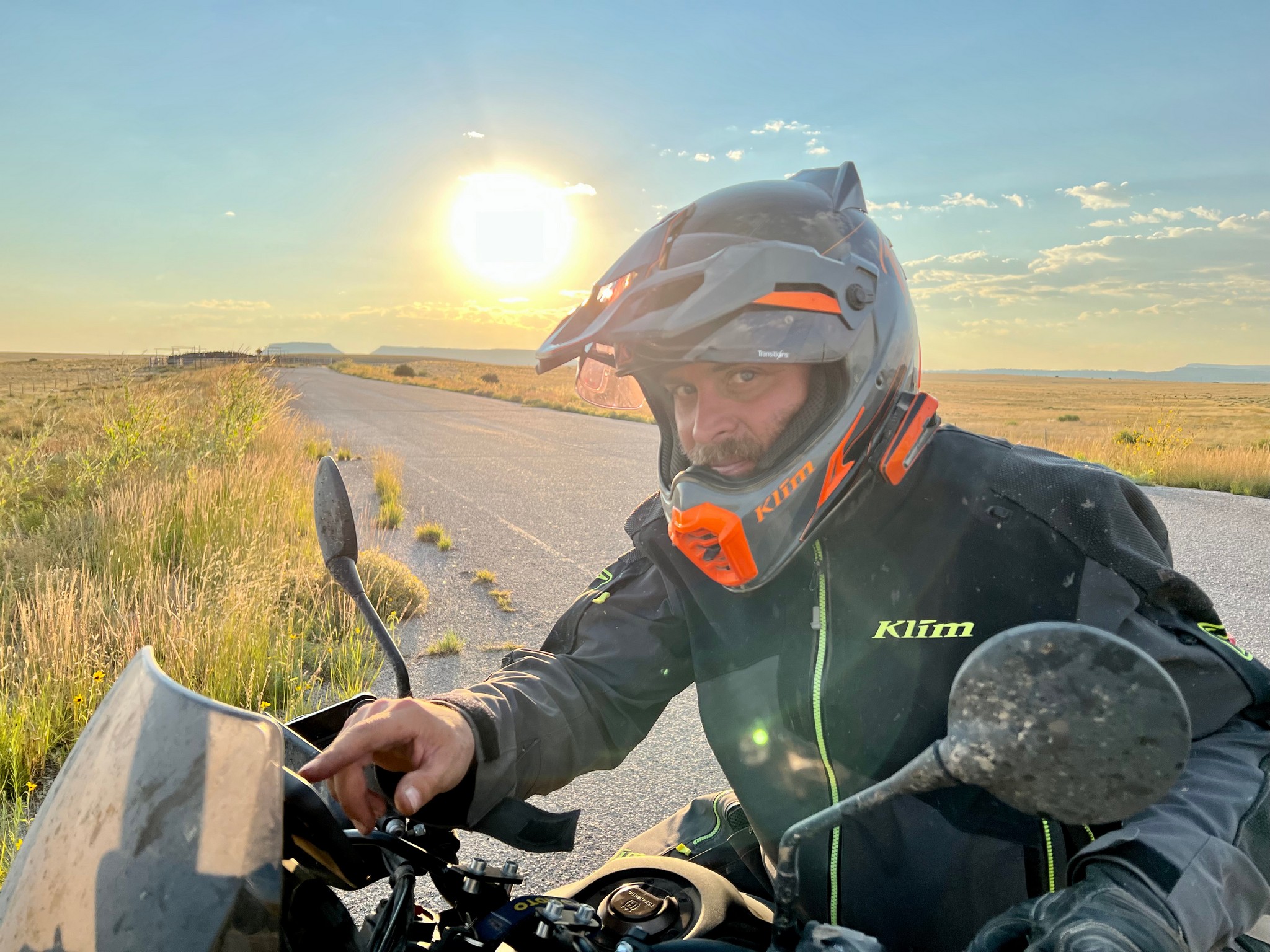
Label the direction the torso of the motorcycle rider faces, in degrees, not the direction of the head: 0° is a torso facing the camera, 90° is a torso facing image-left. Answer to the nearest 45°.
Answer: approximately 45°
